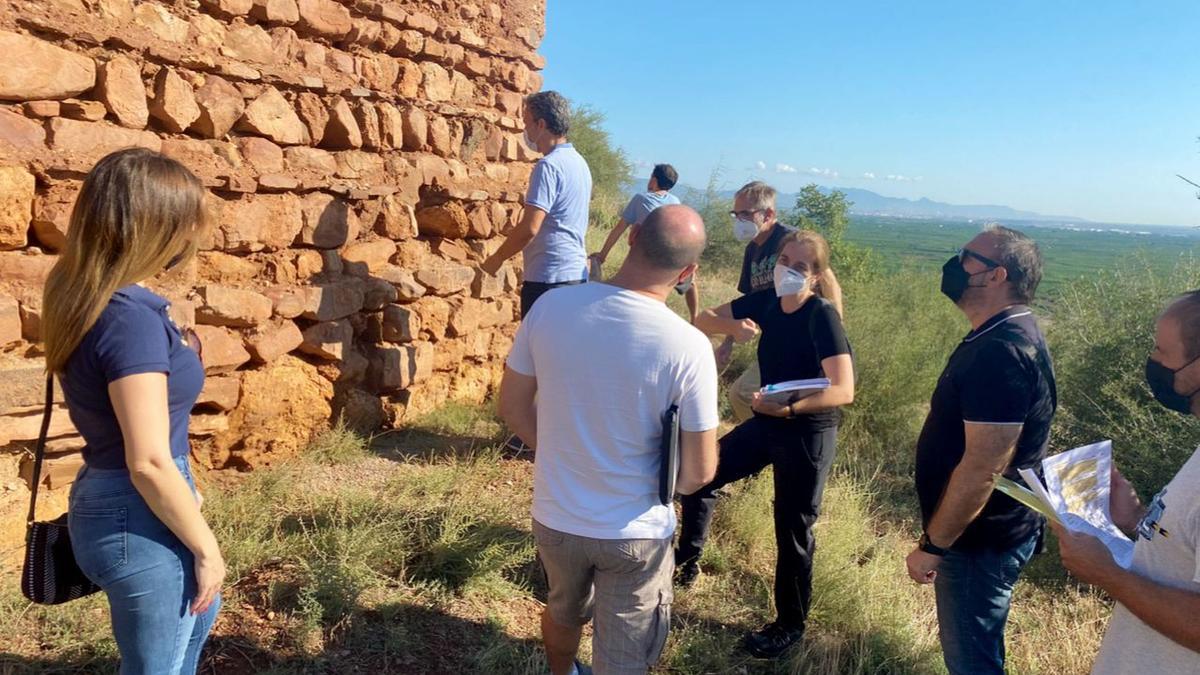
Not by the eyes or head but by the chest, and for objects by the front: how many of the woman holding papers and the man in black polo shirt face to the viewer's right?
0

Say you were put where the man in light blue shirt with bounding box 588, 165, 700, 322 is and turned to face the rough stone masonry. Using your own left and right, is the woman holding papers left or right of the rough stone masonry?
left

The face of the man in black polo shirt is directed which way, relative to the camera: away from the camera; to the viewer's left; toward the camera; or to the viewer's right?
to the viewer's left

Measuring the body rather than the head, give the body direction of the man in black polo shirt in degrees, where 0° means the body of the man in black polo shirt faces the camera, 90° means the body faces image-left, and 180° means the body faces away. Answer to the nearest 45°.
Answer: approximately 90°

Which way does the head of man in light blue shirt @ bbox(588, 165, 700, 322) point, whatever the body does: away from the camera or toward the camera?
away from the camera

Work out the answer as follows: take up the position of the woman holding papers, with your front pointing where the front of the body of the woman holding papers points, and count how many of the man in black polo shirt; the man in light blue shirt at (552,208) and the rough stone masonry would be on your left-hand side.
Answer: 1

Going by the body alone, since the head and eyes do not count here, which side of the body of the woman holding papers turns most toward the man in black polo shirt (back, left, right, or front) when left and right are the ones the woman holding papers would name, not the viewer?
left

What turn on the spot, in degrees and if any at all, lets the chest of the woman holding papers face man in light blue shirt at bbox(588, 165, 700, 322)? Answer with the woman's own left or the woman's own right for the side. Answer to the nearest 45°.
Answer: approximately 135° to the woman's own right

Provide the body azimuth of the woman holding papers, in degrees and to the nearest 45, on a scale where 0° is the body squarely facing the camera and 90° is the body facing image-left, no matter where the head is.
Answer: approximately 45°

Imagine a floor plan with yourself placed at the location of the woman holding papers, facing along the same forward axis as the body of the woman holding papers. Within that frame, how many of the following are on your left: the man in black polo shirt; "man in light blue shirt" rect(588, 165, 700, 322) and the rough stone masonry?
1

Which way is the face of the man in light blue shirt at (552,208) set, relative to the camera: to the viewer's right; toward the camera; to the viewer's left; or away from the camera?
to the viewer's left

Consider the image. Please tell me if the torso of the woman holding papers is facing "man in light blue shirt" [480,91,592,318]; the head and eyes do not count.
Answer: no
